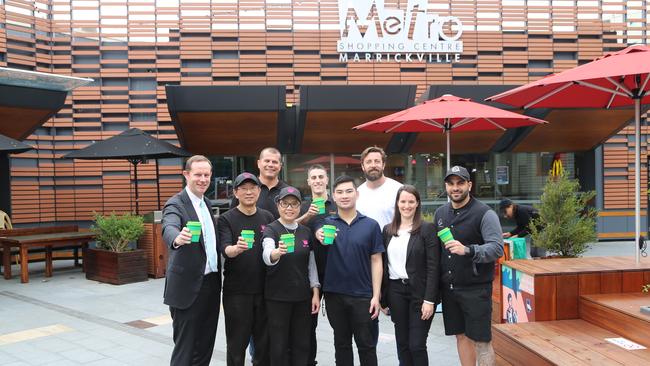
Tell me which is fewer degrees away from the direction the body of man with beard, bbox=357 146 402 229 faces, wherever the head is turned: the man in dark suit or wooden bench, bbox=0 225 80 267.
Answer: the man in dark suit

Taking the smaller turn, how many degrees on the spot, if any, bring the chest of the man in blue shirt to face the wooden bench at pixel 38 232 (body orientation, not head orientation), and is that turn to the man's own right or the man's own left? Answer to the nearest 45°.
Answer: approximately 135° to the man's own right

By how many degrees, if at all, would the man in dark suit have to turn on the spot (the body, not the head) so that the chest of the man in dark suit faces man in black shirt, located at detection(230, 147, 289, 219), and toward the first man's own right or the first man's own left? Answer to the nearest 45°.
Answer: approximately 90° to the first man's own left

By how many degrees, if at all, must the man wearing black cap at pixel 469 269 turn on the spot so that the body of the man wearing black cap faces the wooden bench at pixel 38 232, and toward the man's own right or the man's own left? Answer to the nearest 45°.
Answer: approximately 90° to the man's own right

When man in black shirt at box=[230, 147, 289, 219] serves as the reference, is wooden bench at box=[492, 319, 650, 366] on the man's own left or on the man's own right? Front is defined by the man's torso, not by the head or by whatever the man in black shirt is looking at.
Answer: on the man's own left

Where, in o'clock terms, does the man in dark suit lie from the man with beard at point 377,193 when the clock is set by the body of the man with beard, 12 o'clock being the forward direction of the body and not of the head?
The man in dark suit is roughly at 2 o'clock from the man with beard.
